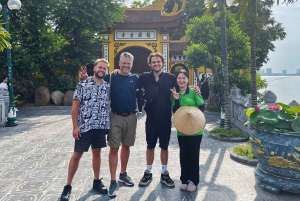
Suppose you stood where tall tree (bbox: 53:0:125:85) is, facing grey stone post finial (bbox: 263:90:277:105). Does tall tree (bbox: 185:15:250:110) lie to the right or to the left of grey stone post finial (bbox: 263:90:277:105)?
left

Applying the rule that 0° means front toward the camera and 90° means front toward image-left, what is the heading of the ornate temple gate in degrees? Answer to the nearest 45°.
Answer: approximately 0°

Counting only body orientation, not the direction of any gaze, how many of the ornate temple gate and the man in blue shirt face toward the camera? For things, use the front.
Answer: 2

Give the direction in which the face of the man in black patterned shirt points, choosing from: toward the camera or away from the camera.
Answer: toward the camera

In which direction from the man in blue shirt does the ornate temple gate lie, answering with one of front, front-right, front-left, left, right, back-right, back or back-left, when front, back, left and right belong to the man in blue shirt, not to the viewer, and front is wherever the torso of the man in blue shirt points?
back

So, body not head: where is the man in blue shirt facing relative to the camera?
toward the camera

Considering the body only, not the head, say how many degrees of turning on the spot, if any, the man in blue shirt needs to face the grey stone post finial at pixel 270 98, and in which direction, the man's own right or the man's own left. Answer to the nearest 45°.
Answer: approximately 135° to the man's own left

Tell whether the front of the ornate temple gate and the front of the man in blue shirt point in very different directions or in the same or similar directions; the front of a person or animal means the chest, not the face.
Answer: same or similar directions

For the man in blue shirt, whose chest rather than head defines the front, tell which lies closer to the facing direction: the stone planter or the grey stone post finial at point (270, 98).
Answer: the stone planter
